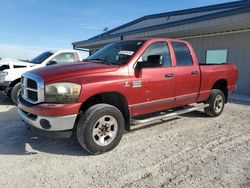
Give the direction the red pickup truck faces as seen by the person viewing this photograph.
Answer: facing the viewer and to the left of the viewer

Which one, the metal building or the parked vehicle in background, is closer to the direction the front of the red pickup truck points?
the parked vehicle in background

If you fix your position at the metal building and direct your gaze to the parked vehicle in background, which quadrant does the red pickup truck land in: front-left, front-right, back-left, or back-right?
front-left

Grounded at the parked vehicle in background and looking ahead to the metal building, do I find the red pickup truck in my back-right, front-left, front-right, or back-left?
front-right

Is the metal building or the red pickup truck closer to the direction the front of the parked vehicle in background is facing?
the red pickup truck

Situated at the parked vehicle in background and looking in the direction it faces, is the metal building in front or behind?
behind

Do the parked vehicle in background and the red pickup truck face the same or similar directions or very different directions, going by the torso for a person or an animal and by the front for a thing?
same or similar directions

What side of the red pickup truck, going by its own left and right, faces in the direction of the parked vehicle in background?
right

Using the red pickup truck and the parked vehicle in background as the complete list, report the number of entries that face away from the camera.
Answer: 0

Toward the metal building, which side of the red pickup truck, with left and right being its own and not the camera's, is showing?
back

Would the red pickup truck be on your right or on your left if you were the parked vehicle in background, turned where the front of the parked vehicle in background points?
on your left
